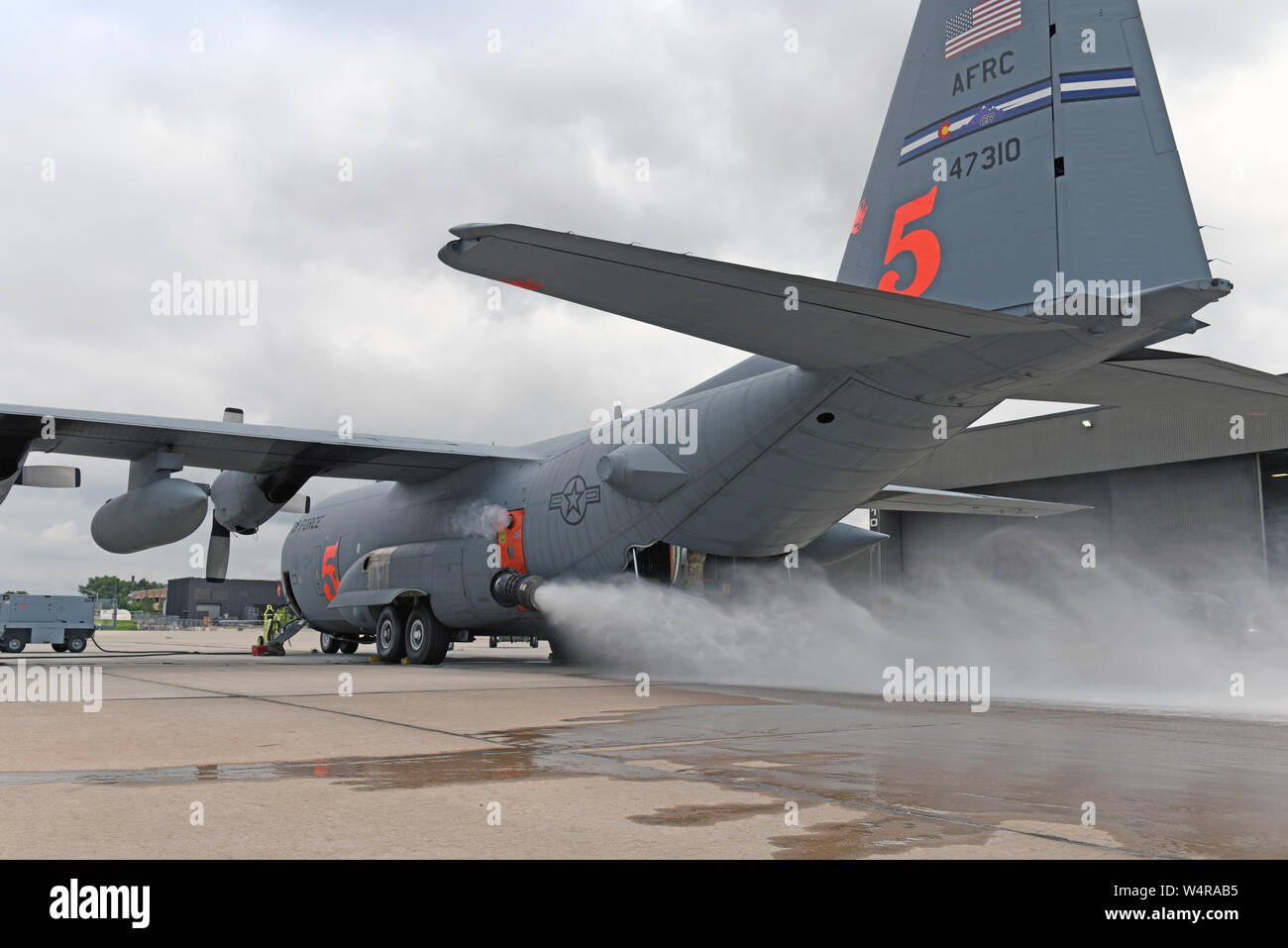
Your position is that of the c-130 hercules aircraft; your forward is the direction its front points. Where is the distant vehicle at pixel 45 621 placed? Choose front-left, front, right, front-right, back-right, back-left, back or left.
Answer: front

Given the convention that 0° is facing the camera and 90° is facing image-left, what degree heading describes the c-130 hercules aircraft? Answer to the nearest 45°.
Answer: approximately 135°

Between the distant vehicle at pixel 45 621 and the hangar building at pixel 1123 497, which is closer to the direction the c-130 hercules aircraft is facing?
the distant vehicle

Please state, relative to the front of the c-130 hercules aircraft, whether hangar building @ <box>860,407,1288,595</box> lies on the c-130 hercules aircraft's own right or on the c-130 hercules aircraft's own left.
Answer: on the c-130 hercules aircraft's own right

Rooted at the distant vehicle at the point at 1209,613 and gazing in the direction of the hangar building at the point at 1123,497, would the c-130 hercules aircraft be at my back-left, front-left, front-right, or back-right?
back-left

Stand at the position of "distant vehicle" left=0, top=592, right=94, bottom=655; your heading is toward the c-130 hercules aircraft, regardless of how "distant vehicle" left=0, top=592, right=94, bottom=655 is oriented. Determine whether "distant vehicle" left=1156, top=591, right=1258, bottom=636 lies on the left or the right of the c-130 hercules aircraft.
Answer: left
